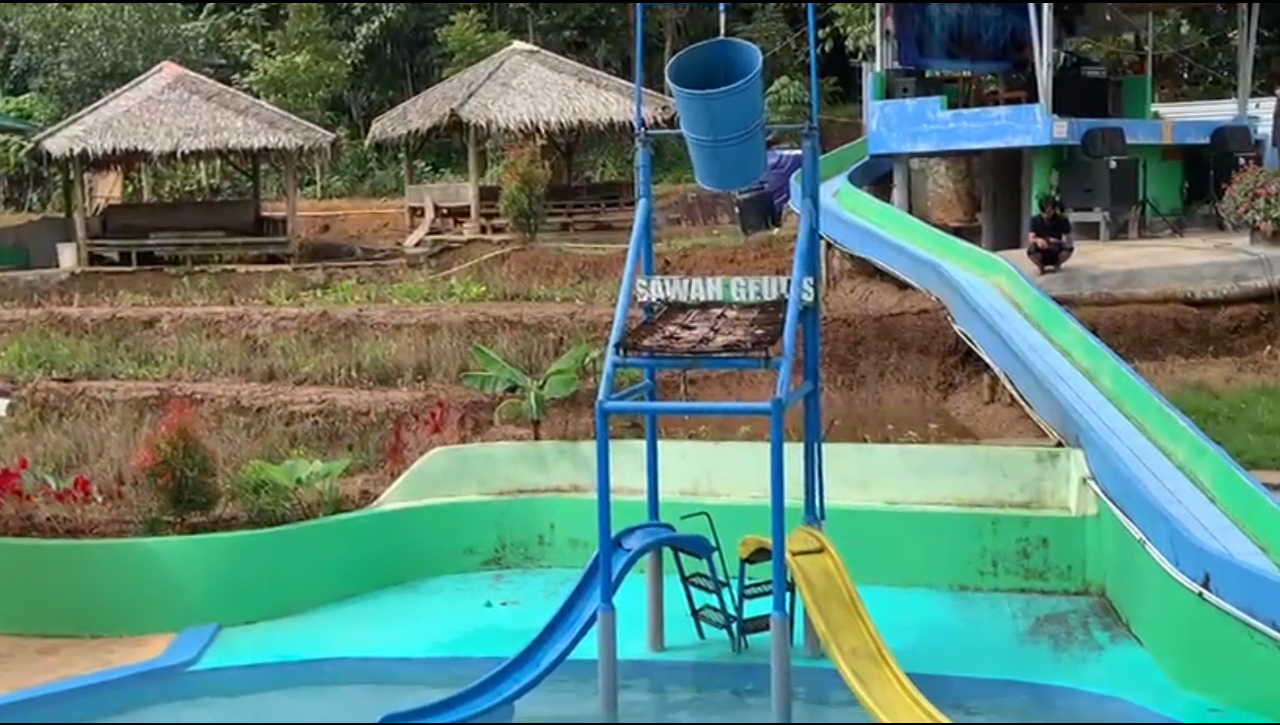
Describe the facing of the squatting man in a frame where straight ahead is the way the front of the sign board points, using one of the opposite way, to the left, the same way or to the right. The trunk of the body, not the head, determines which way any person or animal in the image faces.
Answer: the same way

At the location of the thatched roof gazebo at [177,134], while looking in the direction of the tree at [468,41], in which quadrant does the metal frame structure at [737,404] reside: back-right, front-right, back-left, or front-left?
back-right

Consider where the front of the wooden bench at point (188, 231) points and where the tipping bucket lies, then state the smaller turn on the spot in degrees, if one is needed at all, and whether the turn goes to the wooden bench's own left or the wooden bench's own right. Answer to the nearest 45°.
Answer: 0° — it already faces it

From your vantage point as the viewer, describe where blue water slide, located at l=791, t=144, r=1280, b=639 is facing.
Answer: facing the viewer and to the right of the viewer

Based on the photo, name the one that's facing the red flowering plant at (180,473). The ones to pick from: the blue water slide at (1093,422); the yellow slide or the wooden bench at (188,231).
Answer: the wooden bench

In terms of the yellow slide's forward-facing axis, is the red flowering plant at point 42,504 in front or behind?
behind

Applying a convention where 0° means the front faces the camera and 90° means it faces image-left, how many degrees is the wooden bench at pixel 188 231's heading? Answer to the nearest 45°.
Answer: approximately 0°

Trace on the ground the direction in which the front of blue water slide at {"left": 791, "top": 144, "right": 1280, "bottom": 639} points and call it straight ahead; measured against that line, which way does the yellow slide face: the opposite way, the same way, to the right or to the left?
the same way

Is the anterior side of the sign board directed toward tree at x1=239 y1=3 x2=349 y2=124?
no

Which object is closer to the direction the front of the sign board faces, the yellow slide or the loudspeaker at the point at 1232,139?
the yellow slide

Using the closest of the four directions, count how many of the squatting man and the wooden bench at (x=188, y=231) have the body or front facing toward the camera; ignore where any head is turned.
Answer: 2

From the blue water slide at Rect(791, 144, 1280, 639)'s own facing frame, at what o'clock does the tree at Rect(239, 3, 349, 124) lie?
The tree is roughly at 6 o'clock from the blue water slide.

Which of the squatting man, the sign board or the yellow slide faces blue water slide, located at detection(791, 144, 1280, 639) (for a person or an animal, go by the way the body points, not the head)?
the squatting man

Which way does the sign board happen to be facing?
toward the camera

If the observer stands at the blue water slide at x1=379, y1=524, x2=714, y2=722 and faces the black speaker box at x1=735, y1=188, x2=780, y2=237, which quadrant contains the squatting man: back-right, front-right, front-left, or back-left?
front-right

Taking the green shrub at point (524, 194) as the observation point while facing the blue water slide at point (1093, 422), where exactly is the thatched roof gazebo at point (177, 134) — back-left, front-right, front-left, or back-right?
back-right

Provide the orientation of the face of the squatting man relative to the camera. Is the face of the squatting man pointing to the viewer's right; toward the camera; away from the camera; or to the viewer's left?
toward the camera
